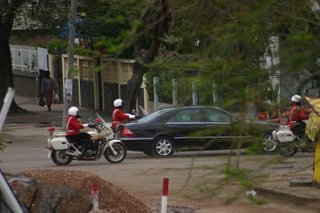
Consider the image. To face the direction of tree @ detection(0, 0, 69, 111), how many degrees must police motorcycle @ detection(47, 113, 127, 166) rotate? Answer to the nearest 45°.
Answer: approximately 90° to its left

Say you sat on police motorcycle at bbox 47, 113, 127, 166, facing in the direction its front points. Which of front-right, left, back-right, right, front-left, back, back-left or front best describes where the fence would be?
left

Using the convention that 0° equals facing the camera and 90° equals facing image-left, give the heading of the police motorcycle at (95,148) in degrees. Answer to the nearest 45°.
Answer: approximately 270°

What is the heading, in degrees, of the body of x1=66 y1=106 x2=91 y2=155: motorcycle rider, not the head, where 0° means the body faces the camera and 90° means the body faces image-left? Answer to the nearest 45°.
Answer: approximately 270°

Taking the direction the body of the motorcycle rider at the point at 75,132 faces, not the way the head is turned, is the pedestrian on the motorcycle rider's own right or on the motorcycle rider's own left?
on the motorcycle rider's own left

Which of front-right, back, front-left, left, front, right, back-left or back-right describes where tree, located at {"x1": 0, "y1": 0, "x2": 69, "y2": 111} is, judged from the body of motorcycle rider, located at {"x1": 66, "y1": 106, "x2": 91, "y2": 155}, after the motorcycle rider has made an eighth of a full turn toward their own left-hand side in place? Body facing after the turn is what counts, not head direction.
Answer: front-left

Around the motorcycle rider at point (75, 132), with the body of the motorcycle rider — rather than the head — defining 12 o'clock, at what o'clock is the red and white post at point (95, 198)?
The red and white post is roughly at 3 o'clock from the motorcycle rider.

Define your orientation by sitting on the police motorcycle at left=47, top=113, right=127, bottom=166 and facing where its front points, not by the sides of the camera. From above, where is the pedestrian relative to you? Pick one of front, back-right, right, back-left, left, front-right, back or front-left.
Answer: left

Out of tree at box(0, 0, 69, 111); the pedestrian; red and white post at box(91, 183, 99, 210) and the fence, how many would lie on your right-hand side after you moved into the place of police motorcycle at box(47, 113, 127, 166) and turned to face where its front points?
1

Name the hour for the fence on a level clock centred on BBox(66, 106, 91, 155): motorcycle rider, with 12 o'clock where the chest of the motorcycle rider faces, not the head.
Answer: The fence is roughly at 9 o'clock from the motorcycle rider.
